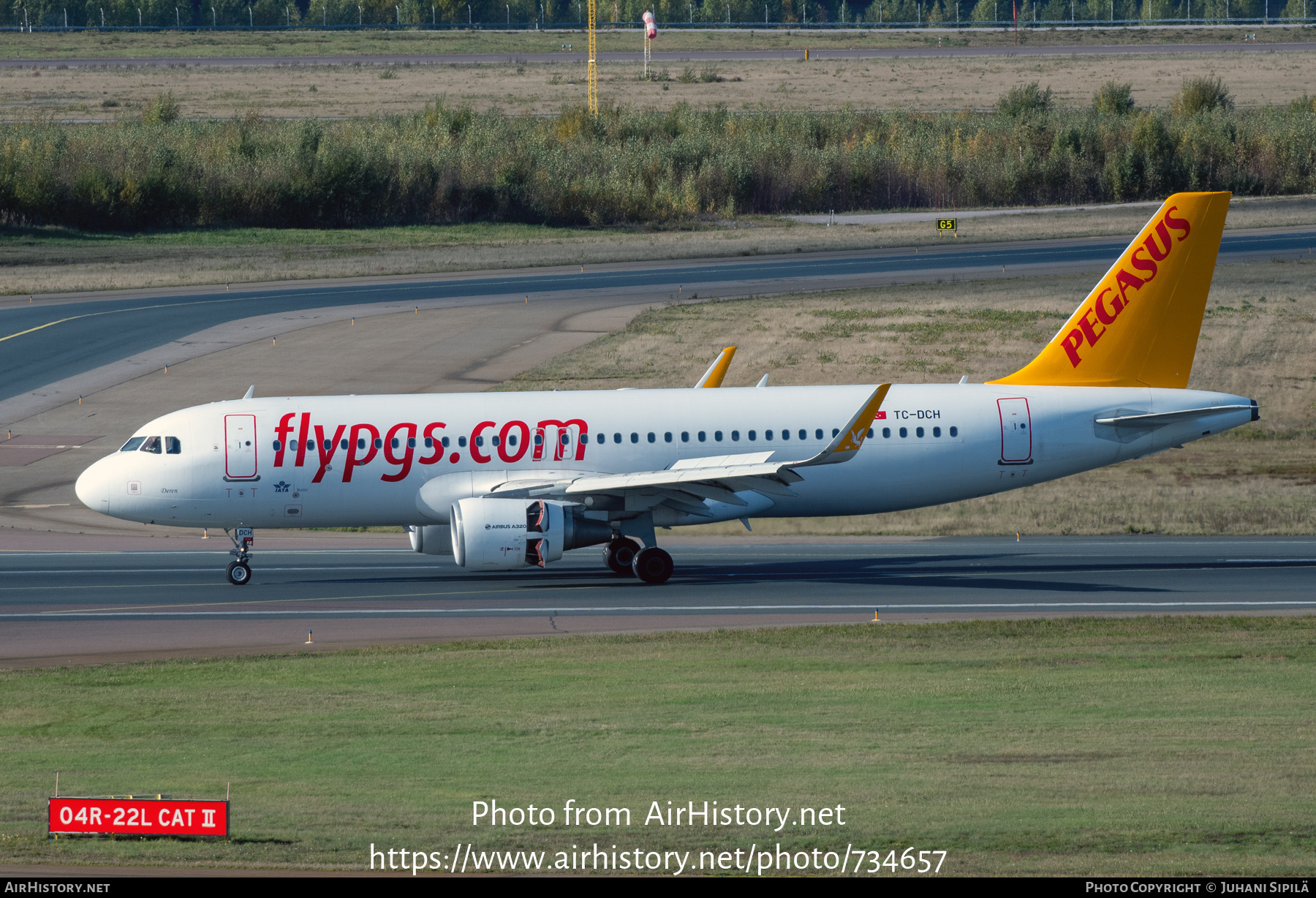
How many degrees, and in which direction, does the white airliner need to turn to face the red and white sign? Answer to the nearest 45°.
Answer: approximately 90° to its left

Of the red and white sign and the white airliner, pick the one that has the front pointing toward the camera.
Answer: the red and white sign

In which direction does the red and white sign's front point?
toward the camera

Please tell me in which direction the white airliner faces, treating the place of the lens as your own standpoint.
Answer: facing to the left of the viewer

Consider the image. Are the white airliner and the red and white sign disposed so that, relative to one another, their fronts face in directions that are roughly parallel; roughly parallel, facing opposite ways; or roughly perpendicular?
roughly perpendicular

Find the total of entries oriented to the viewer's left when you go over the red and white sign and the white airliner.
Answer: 1

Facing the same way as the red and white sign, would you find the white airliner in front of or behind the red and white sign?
behind
